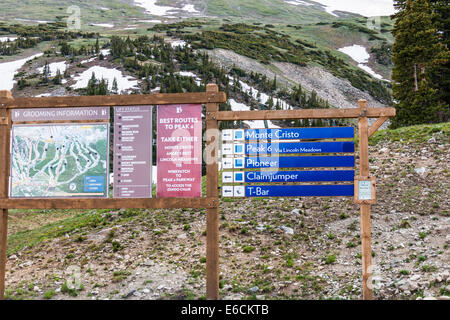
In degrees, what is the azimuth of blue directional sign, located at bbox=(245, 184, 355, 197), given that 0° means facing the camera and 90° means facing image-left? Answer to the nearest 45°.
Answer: approximately 0°

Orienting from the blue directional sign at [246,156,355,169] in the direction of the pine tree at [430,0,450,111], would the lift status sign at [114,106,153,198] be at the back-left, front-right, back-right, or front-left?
back-left

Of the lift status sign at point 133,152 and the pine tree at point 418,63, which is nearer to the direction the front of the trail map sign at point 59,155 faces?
the lift status sign

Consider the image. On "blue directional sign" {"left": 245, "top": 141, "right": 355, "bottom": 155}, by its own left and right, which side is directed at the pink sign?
right

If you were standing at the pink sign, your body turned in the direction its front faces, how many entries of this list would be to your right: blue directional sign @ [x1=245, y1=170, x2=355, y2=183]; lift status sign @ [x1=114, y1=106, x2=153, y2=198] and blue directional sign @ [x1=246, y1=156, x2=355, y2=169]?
1

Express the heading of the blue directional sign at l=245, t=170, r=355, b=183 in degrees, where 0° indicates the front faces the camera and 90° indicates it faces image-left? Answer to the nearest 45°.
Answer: approximately 0°

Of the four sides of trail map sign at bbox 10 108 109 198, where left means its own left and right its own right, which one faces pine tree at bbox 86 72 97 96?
back

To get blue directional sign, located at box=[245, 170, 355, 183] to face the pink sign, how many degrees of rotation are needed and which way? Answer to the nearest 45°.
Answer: approximately 90° to its right
